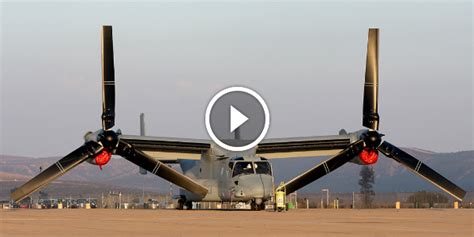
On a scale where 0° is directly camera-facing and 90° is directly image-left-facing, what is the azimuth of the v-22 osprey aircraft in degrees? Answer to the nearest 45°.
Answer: approximately 0°
